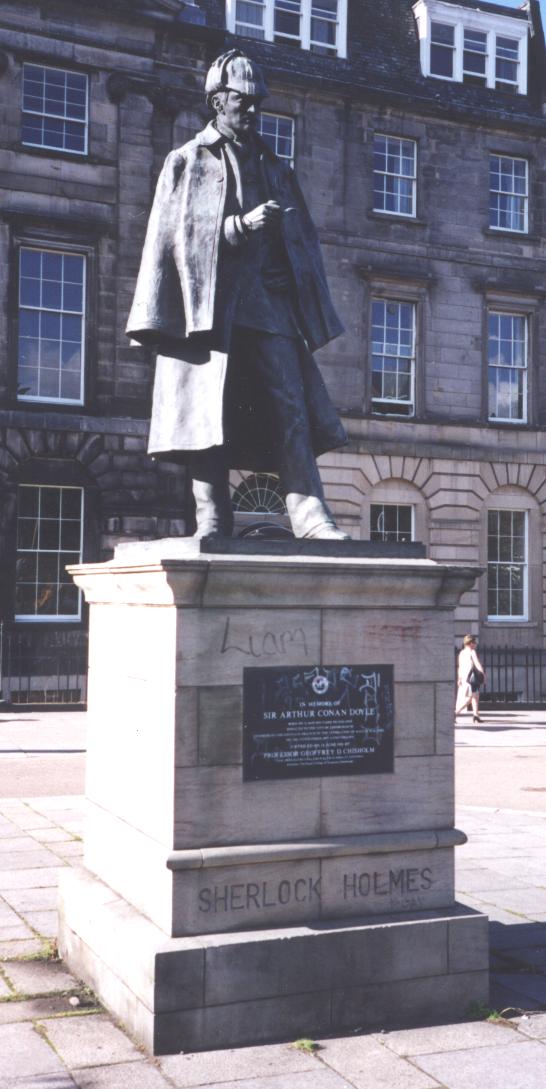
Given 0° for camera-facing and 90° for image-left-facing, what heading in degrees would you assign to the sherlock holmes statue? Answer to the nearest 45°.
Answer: approximately 315°

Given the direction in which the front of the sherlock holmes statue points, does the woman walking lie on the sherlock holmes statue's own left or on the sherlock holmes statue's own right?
on the sherlock holmes statue's own left

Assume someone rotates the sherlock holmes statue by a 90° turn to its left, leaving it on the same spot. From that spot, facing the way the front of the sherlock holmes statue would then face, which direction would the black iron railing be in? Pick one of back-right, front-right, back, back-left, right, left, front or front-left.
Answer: front-left

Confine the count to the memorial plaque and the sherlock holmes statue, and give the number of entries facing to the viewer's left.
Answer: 0

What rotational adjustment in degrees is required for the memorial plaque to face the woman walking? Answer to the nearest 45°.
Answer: approximately 180°

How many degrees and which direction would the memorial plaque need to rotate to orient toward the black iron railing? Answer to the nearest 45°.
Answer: approximately 180°
